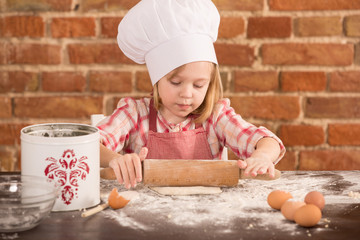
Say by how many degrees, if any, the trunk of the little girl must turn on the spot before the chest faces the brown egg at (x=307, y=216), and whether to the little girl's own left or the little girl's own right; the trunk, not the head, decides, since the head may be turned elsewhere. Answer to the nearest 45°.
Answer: approximately 45° to the little girl's own left

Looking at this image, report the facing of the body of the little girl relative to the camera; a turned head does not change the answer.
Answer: toward the camera

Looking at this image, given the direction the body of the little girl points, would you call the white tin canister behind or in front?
in front

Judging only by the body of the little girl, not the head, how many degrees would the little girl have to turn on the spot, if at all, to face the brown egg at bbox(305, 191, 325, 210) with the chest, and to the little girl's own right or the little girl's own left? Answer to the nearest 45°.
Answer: approximately 45° to the little girl's own left
